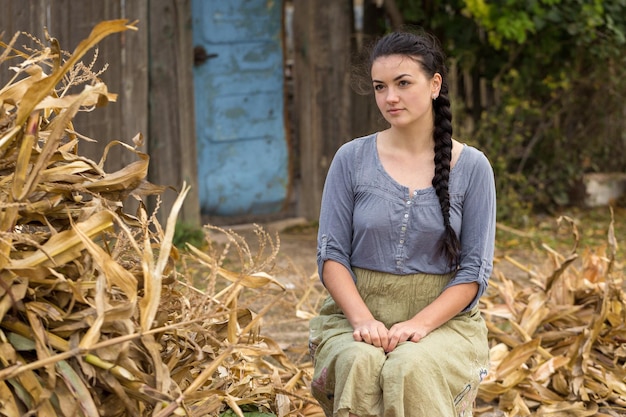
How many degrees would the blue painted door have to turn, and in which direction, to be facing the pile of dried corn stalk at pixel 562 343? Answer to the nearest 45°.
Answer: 0° — it already faces it

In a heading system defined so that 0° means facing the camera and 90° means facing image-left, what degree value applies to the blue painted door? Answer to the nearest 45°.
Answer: approximately 0°

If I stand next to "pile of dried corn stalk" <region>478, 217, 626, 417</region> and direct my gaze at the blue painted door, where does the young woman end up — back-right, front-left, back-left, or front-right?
back-left

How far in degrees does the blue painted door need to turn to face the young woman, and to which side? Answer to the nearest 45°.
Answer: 0° — it already faces them

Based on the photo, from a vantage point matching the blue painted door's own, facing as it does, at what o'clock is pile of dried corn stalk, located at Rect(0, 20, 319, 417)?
The pile of dried corn stalk is roughly at 12 o'clock from the blue painted door.
